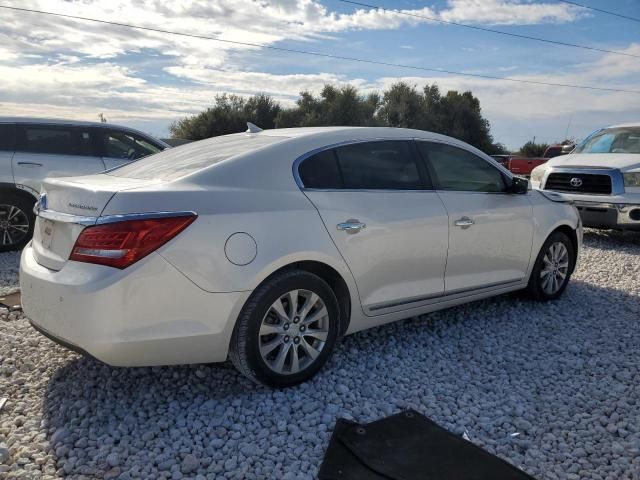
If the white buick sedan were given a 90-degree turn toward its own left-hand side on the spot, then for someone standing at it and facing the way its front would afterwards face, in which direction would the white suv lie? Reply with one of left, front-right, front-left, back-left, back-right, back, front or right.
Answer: front

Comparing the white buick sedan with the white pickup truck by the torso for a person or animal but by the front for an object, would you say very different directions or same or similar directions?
very different directions

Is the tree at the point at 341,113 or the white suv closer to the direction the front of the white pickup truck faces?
the white suv

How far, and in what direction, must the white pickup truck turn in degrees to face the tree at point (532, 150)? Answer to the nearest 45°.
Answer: approximately 135° to its right

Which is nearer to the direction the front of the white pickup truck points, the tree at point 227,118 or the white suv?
the white suv

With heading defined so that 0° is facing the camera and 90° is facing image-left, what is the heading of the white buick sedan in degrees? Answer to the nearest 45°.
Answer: approximately 225°

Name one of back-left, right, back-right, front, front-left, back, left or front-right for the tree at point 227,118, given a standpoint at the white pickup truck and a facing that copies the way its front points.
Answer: right

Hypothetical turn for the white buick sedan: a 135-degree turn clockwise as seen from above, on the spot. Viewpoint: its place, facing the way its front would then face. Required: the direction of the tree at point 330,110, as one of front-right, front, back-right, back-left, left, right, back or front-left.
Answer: back

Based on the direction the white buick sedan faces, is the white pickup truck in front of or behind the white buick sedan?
in front

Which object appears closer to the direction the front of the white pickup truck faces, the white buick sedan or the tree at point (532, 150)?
the white buick sedan

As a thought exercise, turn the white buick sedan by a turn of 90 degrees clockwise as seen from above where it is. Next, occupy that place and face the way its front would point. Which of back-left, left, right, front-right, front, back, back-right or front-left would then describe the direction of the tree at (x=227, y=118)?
back-left

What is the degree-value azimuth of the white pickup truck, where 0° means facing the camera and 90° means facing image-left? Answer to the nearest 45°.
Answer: approximately 45°
